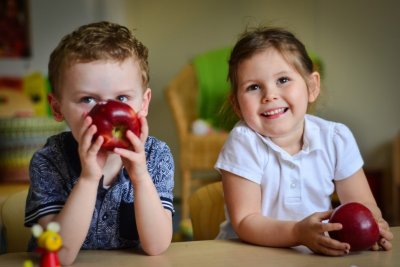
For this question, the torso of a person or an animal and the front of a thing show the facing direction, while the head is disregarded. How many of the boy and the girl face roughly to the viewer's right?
0

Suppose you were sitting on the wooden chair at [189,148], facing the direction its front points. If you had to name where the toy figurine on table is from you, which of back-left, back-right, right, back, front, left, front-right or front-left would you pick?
front

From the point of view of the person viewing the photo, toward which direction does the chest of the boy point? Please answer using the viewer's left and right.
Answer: facing the viewer

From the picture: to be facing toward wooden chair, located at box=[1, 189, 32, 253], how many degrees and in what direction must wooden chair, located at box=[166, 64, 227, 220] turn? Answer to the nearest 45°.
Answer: approximately 90° to its right

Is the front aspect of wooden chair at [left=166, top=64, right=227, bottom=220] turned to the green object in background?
no

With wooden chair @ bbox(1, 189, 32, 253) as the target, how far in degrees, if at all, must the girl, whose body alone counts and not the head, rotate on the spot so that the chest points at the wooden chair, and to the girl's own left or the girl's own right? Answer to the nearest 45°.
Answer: approximately 90° to the girl's own right

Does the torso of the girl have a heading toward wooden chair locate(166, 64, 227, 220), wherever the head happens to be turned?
no

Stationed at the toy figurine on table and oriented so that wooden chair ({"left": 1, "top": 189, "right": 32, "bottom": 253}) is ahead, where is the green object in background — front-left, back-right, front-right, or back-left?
front-right

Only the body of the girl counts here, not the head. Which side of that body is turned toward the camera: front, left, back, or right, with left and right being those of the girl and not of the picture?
front

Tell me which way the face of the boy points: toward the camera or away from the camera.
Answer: toward the camera

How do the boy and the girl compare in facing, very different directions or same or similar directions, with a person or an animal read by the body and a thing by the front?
same or similar directions
